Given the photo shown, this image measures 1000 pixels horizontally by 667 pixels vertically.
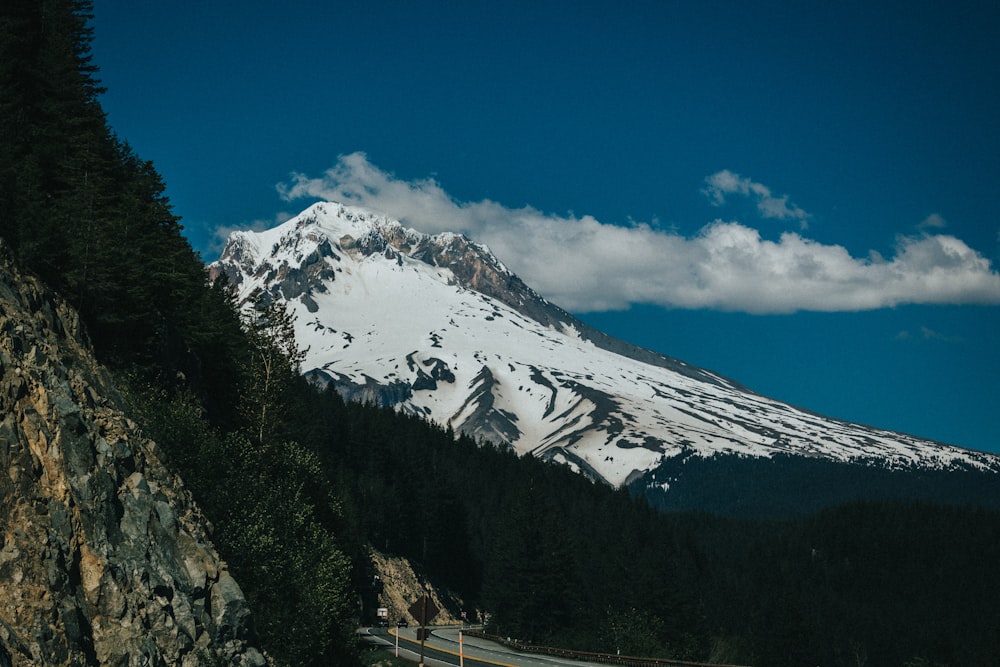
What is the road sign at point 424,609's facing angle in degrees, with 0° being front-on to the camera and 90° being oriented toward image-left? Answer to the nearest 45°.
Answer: approximately 180°
